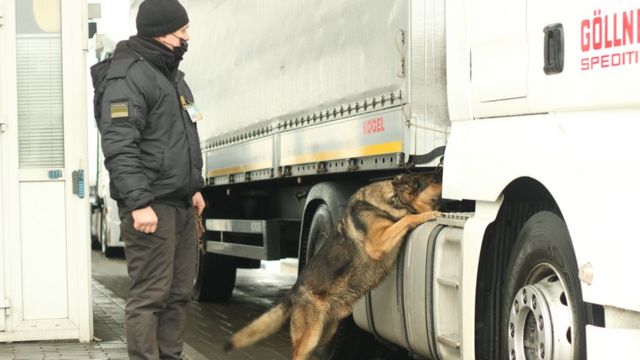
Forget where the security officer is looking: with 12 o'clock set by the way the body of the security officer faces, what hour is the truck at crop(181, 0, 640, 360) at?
The truck is roughly at 1 o'clock from the security officer.

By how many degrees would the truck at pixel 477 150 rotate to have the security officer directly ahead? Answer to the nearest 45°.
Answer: approximately 135° to its right

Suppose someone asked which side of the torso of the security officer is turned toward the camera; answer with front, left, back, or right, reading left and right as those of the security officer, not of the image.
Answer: right

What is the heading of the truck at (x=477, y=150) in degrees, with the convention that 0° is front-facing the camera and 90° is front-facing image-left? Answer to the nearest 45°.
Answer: approximately 315°

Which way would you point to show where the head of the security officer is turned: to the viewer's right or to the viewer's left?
to the viewer's right
